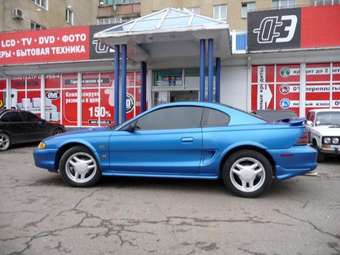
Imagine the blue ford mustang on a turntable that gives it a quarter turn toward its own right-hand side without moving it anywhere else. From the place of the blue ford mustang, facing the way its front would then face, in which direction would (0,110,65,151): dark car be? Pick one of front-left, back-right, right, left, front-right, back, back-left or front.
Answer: front-left

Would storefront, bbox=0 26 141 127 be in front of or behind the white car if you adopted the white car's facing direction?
behind

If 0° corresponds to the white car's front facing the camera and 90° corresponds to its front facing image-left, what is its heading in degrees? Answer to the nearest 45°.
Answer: approximately 315°

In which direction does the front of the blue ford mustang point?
to the viewer's left

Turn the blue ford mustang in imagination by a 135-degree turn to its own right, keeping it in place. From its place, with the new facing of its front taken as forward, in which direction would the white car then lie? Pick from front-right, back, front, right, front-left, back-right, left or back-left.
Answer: front
